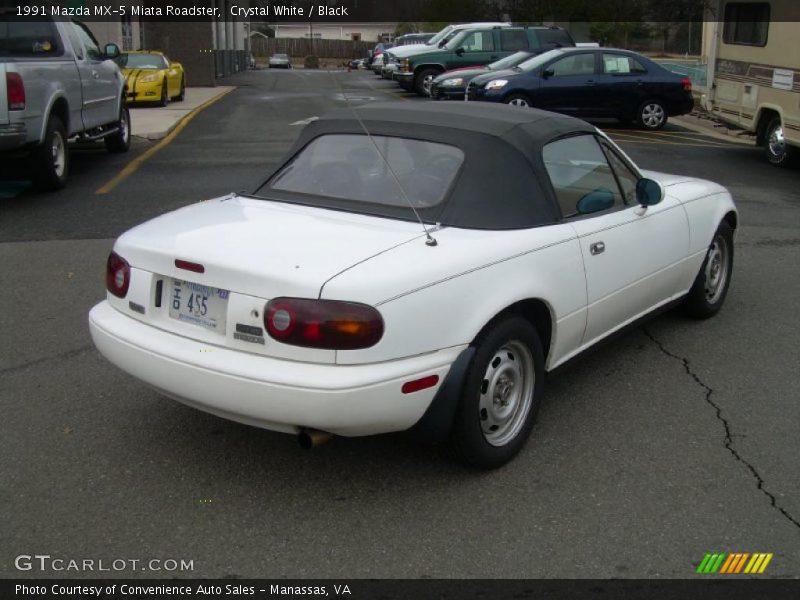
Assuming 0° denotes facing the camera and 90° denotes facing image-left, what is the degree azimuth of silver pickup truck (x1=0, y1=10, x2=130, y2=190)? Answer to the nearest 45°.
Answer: approximately 225°

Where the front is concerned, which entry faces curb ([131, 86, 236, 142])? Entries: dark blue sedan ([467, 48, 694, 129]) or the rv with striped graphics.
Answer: the dark blue sedan

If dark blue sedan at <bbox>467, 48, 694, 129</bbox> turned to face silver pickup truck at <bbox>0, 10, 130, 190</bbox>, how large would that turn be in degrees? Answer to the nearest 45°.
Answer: approximately 45° to its left

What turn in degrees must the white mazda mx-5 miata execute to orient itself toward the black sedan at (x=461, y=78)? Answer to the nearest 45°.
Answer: approximately 45° to its left

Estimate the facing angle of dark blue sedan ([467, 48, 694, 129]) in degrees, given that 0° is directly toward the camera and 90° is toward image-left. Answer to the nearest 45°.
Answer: approximately 90°

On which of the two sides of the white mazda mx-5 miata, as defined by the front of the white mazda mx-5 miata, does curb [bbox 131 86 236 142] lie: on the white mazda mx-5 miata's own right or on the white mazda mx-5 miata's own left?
on the white mazda mx-5 miata's own left

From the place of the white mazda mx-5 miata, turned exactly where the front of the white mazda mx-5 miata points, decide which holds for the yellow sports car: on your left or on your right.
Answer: on your left

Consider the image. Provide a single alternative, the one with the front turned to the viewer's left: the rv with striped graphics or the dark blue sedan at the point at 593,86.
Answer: the dark blue sedan

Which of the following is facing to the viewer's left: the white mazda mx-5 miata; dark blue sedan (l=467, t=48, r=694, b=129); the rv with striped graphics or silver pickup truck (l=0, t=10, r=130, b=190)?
the dark blue sedan

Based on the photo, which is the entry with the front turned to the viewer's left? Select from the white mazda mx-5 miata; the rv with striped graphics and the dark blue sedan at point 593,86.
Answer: the dark blue sedan

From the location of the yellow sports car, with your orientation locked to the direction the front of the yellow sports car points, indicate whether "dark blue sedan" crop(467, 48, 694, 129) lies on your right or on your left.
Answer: on your left

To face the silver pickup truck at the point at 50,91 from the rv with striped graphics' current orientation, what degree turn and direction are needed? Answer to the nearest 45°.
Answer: approximately 90° to its right
